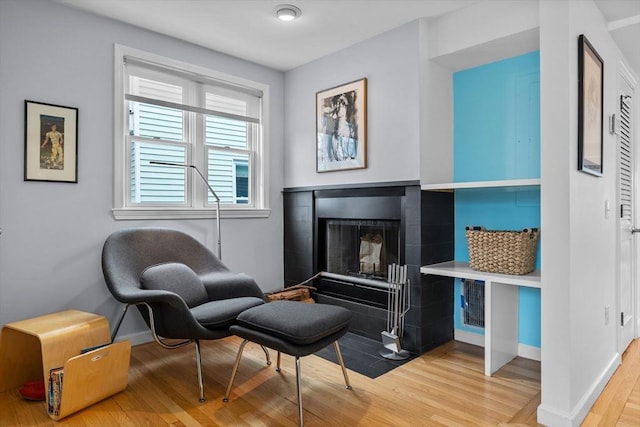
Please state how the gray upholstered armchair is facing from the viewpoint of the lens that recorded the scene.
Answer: facing the viewer and to the right of the viewer

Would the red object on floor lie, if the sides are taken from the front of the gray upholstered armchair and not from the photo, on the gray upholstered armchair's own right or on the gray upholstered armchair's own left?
on the gray upholstered armchair's own right

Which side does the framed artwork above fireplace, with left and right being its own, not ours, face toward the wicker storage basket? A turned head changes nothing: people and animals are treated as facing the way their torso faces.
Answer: left

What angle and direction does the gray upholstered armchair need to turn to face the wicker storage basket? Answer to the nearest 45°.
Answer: approximately 45° to its left

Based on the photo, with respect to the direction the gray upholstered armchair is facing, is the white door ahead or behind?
ahead

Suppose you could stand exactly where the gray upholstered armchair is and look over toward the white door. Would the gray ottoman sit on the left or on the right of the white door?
right

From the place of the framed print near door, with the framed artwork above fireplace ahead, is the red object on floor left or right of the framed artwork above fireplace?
left
